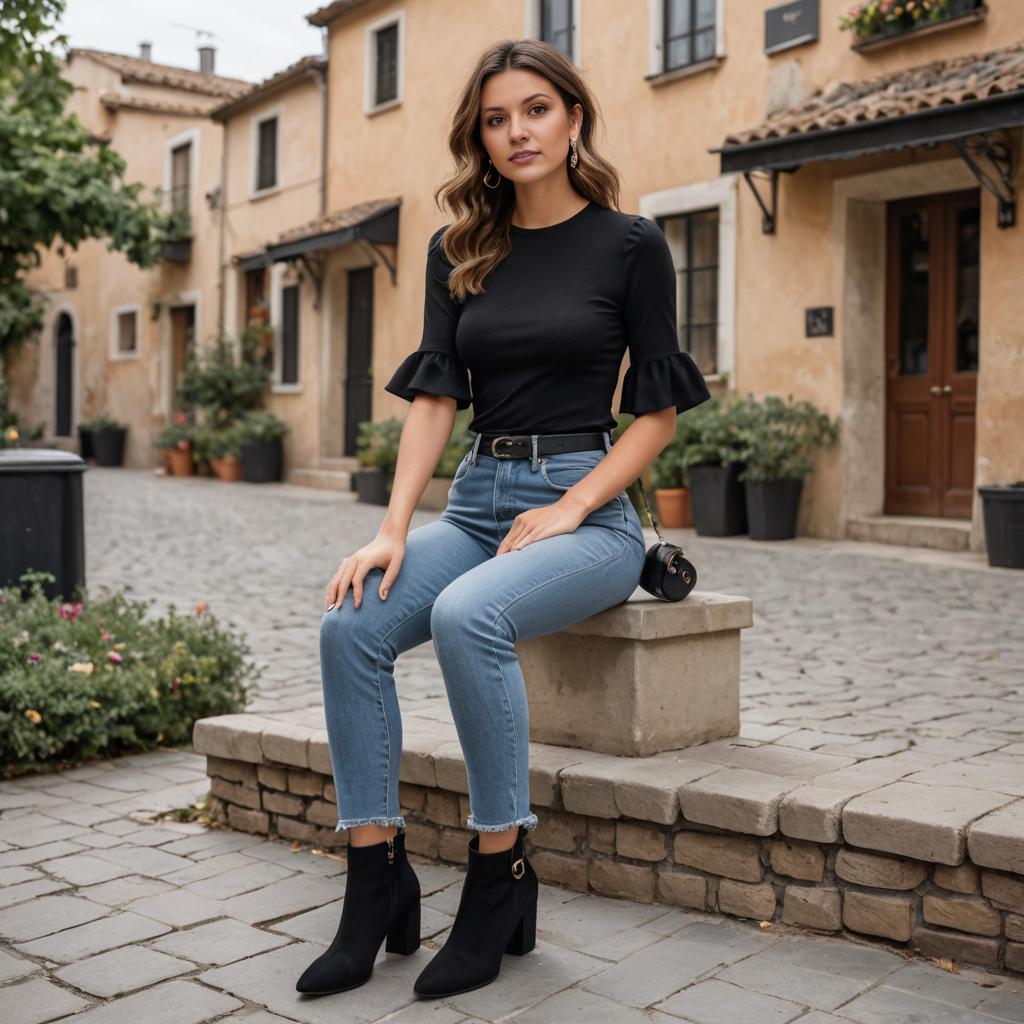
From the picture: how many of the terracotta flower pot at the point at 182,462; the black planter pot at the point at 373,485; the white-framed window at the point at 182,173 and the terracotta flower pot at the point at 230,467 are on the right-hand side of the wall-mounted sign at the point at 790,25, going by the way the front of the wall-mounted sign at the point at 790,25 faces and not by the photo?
4

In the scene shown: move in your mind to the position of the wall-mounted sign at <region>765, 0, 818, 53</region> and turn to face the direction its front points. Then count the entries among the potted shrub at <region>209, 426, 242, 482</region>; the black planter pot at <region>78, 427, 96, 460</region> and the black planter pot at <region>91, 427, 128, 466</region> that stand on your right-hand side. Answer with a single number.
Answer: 3

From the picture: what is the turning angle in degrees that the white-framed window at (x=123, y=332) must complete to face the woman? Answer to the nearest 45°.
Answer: approximately 45° to its left

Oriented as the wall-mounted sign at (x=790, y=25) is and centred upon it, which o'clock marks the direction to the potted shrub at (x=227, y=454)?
The potted shrub is roughly at 3 o'clock from the wall-mounted sign.

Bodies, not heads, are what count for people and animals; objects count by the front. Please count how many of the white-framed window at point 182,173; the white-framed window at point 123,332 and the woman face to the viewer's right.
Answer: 0

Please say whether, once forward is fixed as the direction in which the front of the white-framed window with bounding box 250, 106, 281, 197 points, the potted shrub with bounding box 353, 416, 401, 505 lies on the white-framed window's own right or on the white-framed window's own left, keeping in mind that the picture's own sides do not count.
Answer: on the white-framed window's own left

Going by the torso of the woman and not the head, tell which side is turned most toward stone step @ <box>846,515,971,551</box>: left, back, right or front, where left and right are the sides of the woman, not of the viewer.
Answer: back
